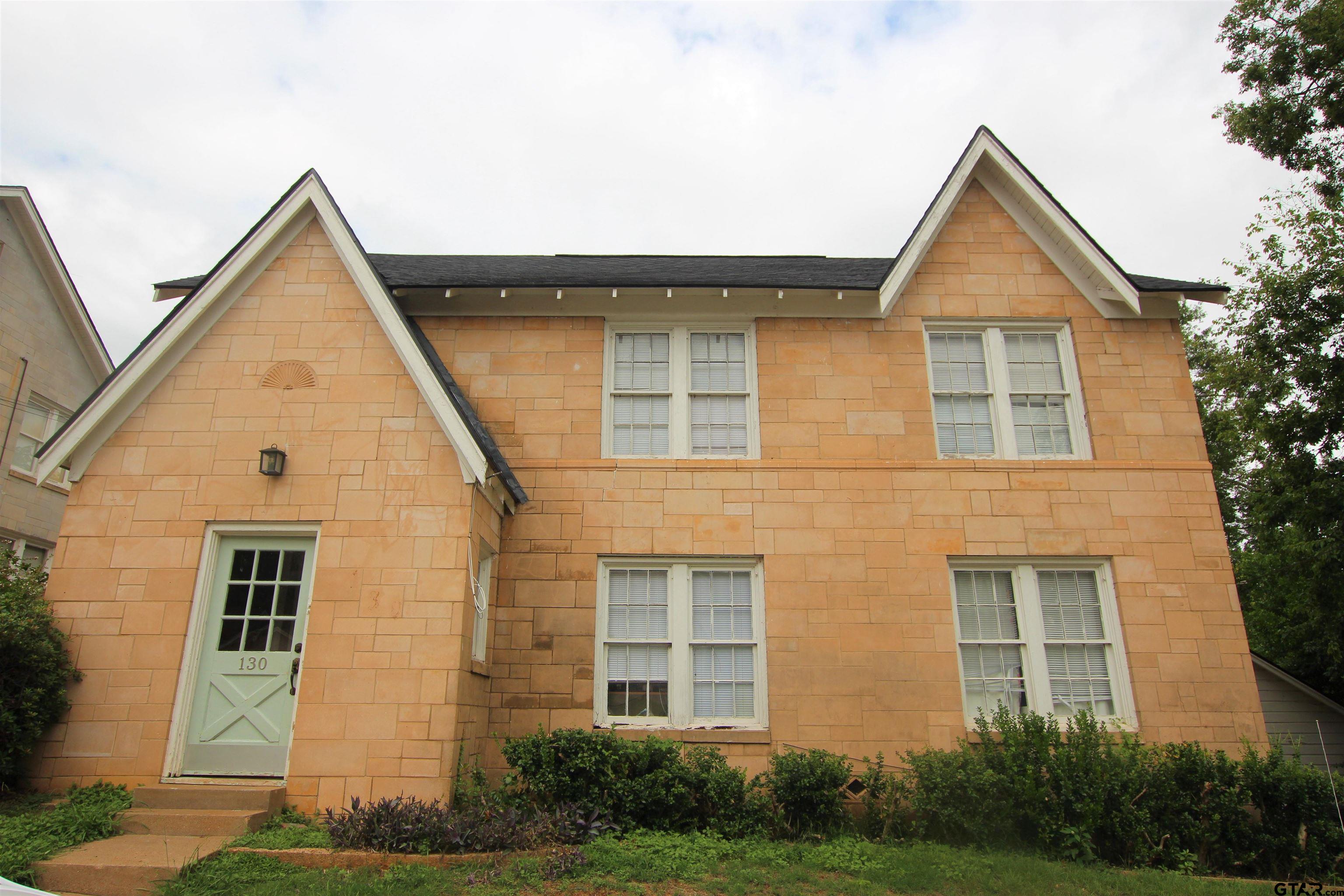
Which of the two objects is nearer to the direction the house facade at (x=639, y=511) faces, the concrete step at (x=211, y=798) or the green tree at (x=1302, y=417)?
the concrete step

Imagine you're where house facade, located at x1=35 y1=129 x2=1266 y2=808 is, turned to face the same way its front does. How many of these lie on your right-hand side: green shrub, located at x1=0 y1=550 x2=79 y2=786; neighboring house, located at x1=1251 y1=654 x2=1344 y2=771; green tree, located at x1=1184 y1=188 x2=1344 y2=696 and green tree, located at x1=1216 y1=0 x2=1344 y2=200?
1

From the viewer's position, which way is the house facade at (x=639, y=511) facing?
facing the viewer

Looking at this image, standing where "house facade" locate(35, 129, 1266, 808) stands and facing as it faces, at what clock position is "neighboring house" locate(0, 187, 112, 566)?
The neighboring house is roughly at 4 o'clock from the house facade.

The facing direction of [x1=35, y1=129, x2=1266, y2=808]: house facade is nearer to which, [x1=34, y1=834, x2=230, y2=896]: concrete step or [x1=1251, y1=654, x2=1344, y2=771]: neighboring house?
the concrete step

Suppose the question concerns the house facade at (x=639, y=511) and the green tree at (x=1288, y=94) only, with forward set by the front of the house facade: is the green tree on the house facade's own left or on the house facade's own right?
on the house facade's own left

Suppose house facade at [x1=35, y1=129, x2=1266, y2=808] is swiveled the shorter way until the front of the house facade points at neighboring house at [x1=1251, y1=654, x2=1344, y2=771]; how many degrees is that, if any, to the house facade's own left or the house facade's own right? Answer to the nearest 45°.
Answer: approximately 135° to the house facade's own left

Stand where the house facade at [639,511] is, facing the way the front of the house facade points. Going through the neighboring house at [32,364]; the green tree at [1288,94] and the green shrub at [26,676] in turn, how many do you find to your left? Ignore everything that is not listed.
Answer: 1

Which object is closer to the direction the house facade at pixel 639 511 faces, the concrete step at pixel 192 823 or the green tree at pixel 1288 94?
the concrete step

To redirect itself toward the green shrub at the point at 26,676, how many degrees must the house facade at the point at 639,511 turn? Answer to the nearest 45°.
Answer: approximately 90° to its right
